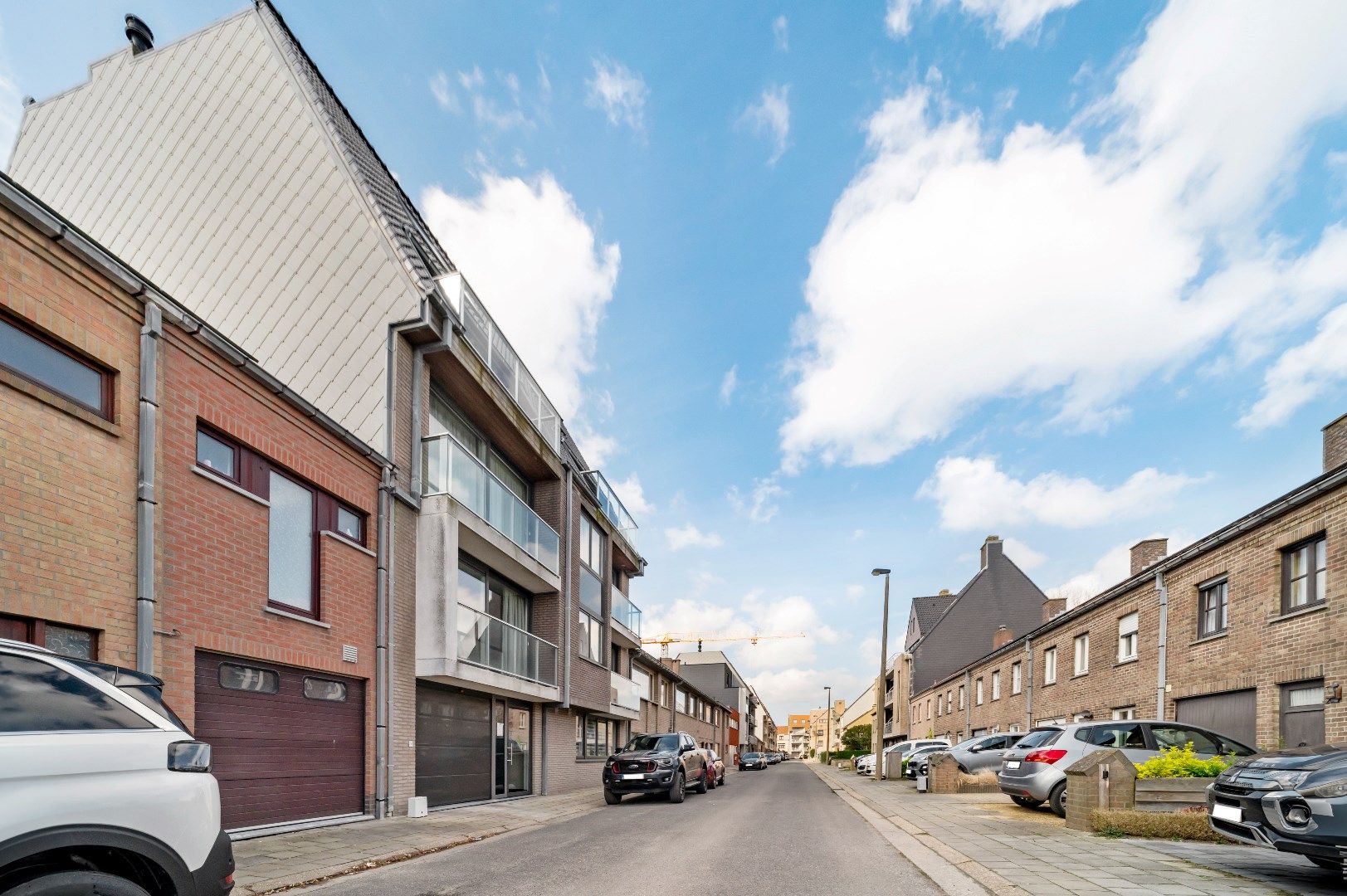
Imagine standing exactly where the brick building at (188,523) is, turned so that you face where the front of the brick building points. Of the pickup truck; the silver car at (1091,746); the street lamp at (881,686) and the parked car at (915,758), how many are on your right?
0

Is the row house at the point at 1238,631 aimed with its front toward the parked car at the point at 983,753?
no

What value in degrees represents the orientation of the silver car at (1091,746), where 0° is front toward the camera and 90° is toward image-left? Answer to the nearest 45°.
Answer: approximately 225°

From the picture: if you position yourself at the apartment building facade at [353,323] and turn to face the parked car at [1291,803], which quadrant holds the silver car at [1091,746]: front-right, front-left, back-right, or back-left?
front-left

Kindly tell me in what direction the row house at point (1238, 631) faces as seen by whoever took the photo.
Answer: facing the viewer and to the left of the viewer

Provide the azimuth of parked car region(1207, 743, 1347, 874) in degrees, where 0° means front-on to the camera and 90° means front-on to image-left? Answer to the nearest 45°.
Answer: approximately 45°

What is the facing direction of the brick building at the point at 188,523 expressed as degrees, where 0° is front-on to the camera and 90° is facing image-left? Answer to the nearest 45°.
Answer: approximately 315°

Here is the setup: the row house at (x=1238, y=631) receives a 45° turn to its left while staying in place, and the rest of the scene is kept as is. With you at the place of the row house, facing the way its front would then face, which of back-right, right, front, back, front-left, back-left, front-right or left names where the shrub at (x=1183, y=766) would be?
front

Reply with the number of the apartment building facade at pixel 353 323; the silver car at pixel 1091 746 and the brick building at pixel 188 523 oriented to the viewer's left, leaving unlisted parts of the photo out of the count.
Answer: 0

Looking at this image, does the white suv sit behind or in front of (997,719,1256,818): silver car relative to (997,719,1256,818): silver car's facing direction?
behind

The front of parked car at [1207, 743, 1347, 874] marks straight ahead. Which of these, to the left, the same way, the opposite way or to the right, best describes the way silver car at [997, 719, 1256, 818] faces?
the opposite way
